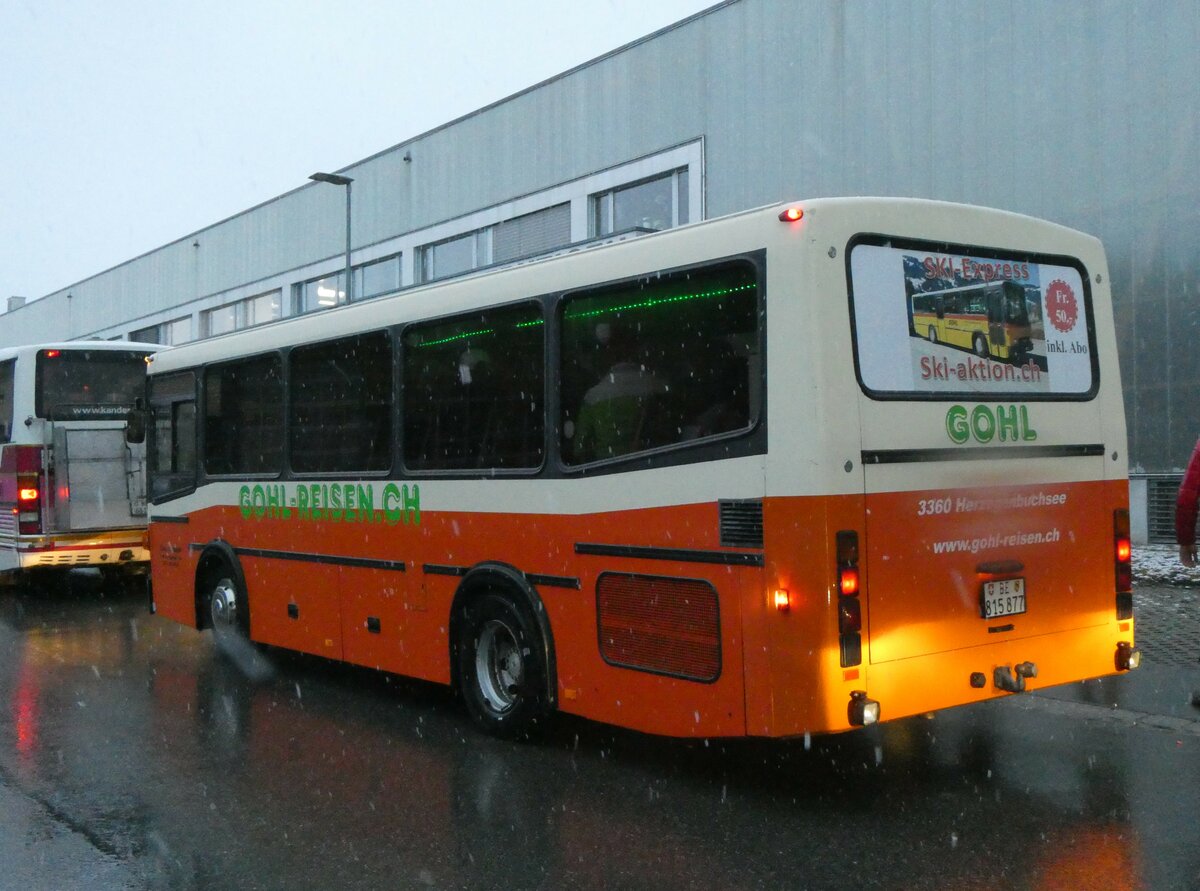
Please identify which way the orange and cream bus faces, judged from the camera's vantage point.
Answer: facing away from the viewer and to the left of the viewer

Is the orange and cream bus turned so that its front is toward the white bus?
yes
